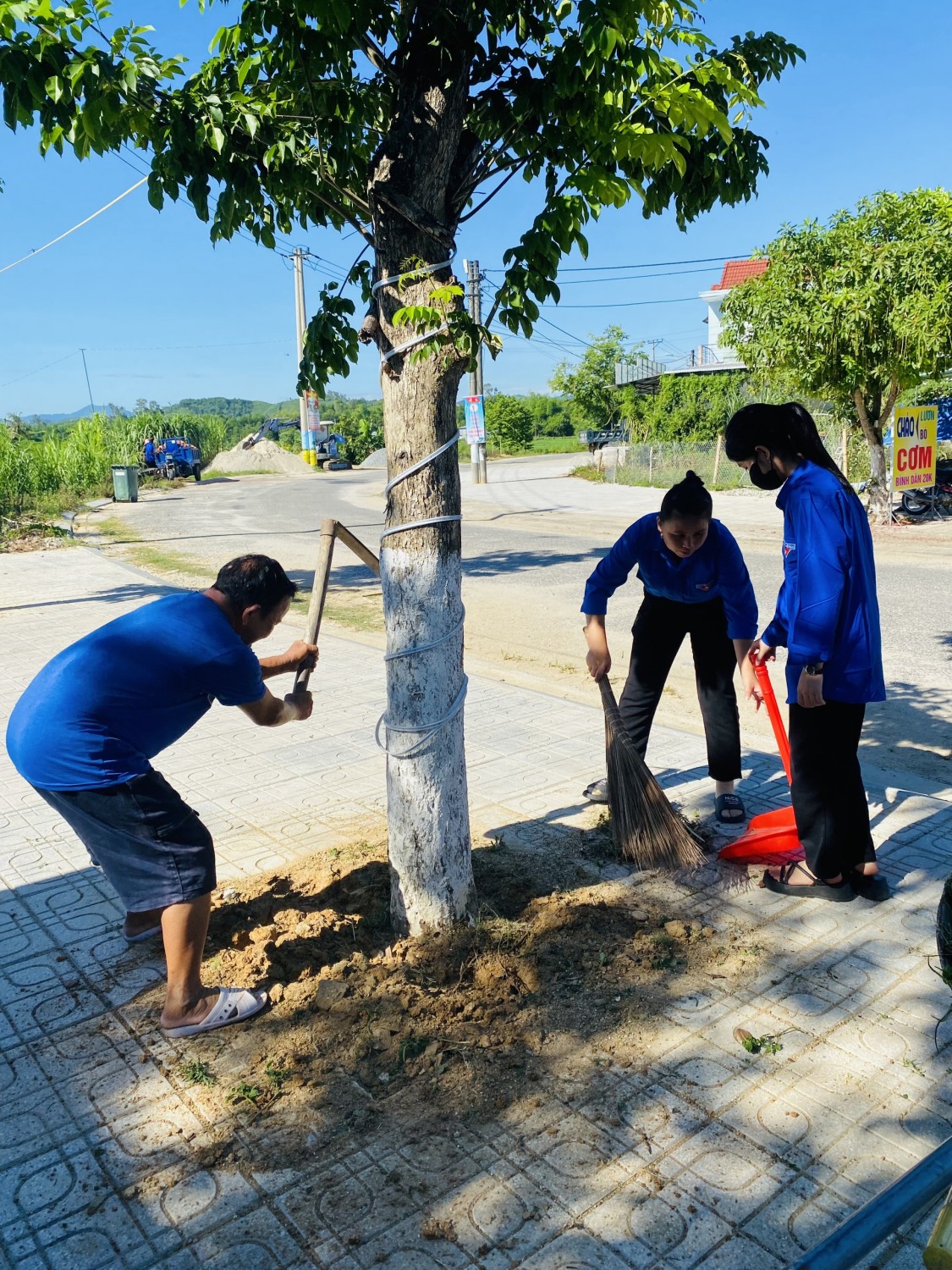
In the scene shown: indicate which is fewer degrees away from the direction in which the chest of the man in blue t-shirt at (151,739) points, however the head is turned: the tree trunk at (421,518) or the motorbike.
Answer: the tree trunk

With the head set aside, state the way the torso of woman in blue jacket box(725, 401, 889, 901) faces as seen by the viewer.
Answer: to the viewer's left

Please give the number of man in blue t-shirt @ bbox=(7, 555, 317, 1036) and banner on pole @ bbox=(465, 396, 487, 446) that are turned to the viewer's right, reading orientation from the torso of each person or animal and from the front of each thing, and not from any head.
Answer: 1

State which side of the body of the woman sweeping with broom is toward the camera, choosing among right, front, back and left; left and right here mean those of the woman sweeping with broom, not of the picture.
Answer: front

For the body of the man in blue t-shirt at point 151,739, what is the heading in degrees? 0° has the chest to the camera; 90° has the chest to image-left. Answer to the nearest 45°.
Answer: approximately 270°

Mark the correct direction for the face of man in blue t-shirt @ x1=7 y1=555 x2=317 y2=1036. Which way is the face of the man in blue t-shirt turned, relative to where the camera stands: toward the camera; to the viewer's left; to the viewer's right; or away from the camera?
to the viewer's right

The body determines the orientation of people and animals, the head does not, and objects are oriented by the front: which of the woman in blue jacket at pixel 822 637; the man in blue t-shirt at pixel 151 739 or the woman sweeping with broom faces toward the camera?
the woman sweeping with broom

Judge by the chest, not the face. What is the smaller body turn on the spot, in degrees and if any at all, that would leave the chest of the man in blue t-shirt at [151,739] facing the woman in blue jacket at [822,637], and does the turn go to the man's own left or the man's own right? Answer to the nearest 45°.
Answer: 0° — they already face them

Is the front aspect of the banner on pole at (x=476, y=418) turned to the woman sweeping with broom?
yes

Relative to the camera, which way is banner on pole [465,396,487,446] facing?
toward the camera

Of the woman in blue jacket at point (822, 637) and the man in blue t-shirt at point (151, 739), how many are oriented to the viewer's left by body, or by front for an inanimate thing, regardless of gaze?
1

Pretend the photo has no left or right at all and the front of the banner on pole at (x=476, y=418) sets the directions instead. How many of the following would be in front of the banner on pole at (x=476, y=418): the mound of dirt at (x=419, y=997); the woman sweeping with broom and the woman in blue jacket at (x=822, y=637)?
3

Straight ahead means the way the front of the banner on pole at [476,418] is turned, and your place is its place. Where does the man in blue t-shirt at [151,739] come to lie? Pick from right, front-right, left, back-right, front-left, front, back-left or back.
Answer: front
